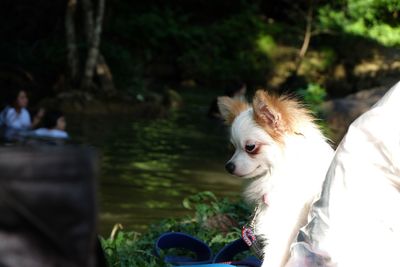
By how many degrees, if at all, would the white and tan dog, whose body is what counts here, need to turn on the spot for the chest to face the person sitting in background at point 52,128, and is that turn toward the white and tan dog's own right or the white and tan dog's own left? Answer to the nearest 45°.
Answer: approximately 45° to the white and tan dog's own right

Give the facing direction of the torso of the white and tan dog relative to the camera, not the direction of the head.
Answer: to the viewer's left

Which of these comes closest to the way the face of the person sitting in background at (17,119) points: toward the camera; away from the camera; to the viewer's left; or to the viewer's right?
toward the camera
